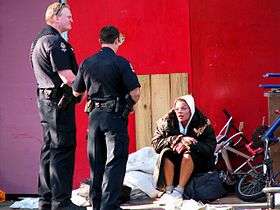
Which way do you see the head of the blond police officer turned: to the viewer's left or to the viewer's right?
to the viewer's right

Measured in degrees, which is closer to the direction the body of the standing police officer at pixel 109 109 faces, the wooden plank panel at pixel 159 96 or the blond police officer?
the wooden plank panel

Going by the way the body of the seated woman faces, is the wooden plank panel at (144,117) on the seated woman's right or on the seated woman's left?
on the seated woman's right

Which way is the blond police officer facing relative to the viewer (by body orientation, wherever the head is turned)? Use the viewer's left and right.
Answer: facing to the right of the viewer

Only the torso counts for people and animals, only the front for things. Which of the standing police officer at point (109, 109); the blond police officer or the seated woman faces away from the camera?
the standing police officer

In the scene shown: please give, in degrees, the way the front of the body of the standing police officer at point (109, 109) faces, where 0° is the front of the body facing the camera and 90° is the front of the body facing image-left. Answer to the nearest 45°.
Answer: approximately 180°

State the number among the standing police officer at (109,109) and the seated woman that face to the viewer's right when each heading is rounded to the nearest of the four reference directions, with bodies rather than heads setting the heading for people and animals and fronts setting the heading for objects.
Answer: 0

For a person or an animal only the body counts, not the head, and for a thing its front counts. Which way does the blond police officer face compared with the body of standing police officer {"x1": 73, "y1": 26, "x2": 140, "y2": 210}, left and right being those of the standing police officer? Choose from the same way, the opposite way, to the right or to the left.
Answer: to the right

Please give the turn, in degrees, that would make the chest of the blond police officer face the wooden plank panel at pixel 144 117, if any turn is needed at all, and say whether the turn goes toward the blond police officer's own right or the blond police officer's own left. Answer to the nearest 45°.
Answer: approximately 45° to the blond police officer's own left

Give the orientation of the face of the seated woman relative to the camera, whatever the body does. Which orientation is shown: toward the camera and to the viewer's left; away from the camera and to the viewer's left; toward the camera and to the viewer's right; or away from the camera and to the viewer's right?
toward the camera and to the viewer's left
